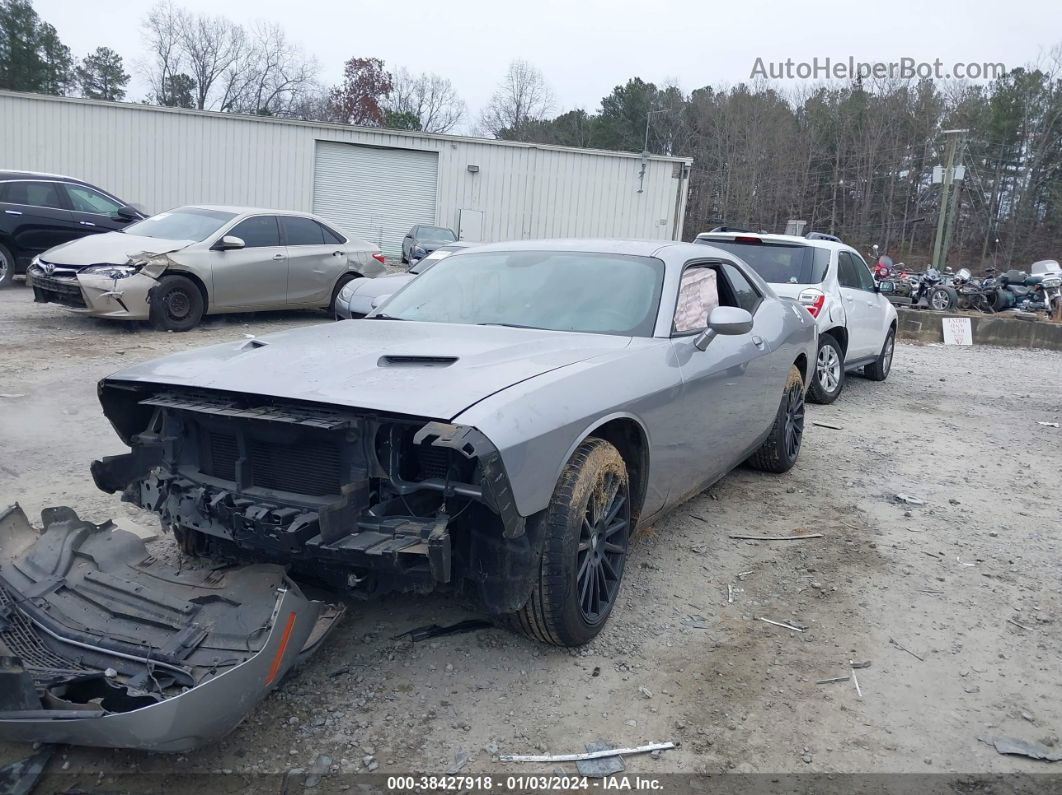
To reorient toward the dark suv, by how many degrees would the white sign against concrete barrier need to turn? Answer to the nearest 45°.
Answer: approximately 45° to its right

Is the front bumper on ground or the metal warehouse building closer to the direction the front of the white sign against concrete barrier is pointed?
the front bumper on ground

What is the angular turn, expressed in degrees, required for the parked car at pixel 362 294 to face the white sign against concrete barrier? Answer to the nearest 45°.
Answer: approximately 180°

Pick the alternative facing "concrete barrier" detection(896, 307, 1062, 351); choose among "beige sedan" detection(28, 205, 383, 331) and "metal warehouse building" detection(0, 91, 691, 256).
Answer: the metal warehouse building

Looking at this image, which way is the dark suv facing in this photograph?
to the viewer's right

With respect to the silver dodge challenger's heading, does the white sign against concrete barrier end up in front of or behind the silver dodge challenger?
behind

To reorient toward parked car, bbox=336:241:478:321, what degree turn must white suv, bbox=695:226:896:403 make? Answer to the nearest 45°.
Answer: approximately 135° to its left

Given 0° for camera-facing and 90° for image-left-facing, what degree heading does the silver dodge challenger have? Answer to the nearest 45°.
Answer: approximately 45°
